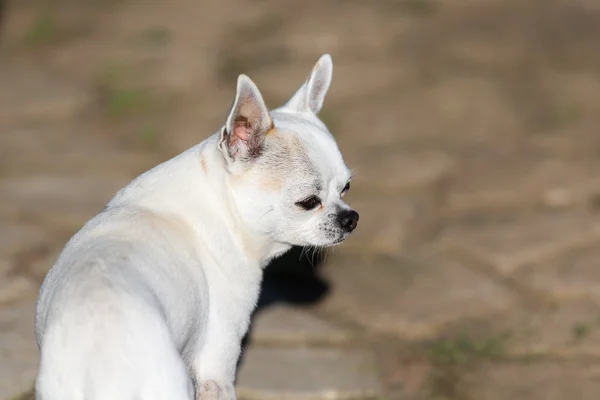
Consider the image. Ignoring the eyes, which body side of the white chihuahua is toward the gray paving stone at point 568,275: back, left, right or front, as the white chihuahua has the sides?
front

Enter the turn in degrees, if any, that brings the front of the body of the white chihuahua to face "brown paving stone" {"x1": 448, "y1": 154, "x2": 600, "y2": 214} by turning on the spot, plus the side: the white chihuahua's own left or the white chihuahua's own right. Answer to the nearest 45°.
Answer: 0° — it already faces it

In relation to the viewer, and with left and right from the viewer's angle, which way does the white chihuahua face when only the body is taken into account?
facing away from the viewer and to the right of the viewer

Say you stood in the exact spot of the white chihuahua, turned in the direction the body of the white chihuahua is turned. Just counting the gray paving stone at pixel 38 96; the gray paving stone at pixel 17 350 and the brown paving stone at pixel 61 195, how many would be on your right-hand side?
0

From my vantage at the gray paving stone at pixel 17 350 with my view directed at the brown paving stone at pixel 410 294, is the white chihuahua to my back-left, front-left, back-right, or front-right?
front-right

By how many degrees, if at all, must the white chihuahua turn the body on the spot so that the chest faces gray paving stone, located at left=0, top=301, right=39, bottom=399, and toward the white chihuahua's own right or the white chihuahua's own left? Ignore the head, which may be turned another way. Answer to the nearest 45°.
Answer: approximately 90° to the white chihuahua's own left

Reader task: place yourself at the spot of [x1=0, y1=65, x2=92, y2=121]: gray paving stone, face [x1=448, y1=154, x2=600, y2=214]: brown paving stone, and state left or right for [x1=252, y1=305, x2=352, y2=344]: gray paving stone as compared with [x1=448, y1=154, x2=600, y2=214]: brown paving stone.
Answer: right

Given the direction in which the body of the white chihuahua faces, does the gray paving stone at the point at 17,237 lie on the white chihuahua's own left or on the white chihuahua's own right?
on the white chihuahua's own left

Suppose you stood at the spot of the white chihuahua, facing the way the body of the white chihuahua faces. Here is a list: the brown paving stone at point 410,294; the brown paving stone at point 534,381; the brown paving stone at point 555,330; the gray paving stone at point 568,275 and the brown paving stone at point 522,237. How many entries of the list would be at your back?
0

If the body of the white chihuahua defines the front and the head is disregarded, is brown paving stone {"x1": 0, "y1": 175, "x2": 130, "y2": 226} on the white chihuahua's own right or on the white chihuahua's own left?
on the white chihuahua's own left
